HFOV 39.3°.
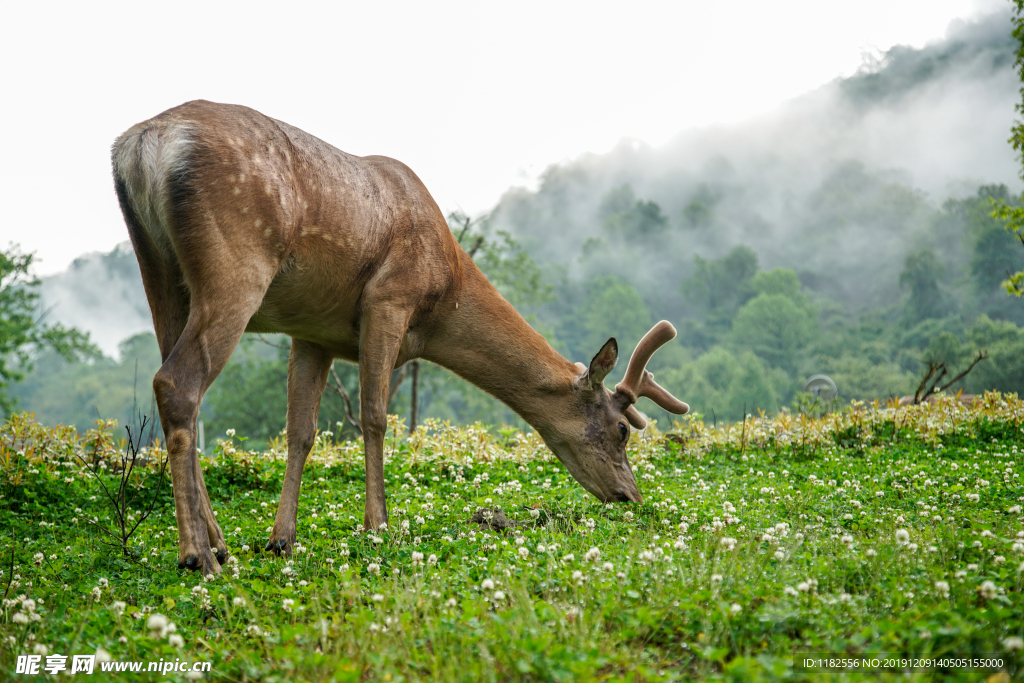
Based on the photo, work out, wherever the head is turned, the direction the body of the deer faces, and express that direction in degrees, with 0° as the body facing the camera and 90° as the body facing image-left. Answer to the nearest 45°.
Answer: approximately 225°
